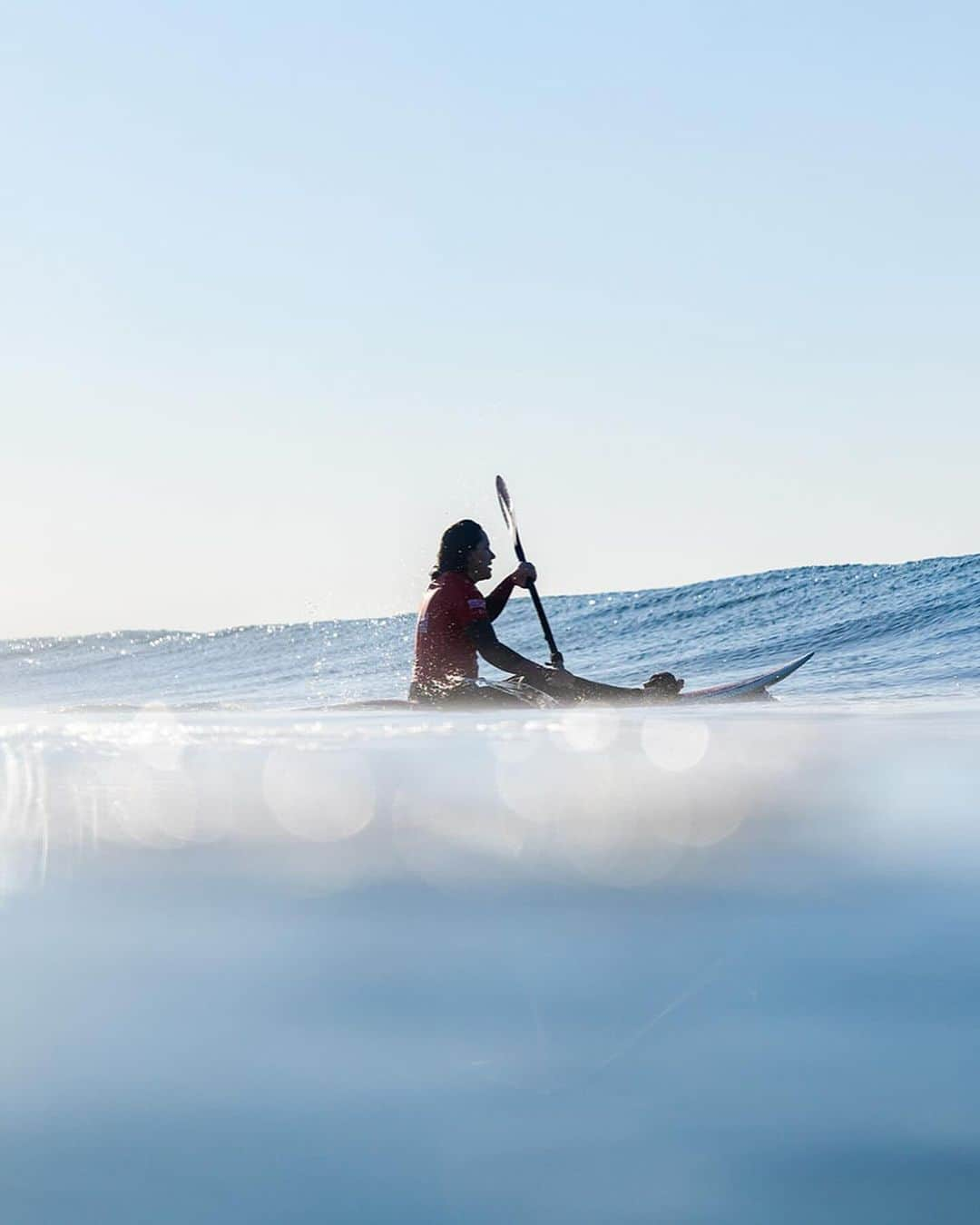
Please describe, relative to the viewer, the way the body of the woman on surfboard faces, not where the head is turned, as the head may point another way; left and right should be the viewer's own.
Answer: facing to the right of the viewer

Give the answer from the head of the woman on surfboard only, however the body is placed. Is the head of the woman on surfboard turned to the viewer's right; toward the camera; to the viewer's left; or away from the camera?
to the viewer's right

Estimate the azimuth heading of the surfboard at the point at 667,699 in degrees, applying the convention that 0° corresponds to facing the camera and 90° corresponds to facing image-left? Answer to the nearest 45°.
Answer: approximately 270°
